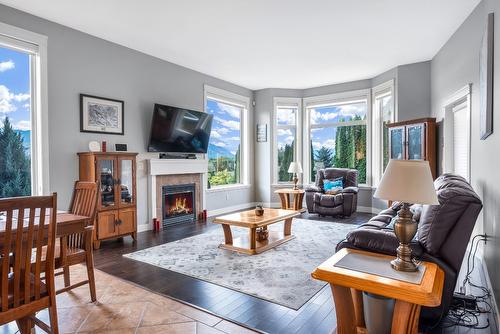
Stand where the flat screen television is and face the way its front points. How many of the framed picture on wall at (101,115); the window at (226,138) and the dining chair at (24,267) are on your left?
1

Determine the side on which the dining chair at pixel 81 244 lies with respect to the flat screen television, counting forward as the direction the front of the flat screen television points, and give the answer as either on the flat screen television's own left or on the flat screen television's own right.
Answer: on the flat screen television's own right

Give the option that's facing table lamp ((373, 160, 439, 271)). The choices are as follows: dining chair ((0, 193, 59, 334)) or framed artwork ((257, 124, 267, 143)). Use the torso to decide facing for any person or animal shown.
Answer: the framed artwork

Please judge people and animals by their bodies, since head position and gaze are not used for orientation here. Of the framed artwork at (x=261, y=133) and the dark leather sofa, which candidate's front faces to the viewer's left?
the dark leather sofa

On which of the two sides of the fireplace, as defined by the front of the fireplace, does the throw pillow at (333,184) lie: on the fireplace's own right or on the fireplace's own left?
on the fireplace's own left

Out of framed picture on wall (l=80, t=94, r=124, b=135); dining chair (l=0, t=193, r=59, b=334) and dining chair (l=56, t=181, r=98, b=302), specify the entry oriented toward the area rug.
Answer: the framed picture on wall

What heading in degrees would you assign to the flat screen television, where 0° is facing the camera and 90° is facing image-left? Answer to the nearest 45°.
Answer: approximately 315°

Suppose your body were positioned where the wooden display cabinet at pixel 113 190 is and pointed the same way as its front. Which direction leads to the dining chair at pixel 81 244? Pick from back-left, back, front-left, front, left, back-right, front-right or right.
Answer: front-right

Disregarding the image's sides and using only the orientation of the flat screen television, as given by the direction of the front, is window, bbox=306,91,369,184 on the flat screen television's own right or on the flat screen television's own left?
on the flat screen television's own left

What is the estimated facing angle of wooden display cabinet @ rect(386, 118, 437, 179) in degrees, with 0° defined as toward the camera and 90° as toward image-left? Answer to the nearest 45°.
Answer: approximately 45°

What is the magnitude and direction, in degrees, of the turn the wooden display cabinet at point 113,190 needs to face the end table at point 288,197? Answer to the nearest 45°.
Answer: approximately 45° to its left

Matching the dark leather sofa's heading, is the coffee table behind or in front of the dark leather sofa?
in front

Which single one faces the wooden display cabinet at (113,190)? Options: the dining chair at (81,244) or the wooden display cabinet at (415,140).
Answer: the wooden display cabinet at (415,140)

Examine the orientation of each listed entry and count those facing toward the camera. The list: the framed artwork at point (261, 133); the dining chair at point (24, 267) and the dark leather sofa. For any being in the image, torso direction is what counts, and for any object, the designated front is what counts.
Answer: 1

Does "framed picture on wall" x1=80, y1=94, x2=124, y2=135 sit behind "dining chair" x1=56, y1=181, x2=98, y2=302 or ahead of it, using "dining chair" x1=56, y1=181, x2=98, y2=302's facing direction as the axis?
behind

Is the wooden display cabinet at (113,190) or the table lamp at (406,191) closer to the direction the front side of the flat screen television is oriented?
the table lamp

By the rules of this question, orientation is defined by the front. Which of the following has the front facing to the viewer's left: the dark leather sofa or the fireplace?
the dark leather sofa
